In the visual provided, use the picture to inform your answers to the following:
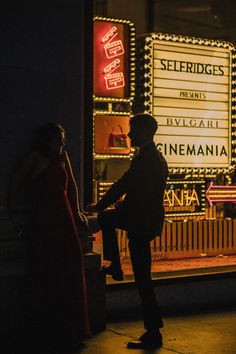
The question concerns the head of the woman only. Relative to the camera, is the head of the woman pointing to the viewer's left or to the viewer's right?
to the viewer's right

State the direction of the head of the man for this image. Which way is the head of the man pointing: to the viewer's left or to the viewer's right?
to the viewer's left

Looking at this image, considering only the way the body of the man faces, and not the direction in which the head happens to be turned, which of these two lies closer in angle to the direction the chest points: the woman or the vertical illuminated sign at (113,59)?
the woman

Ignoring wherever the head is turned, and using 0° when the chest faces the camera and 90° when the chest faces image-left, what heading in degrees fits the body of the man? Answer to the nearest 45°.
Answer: approximately 90°

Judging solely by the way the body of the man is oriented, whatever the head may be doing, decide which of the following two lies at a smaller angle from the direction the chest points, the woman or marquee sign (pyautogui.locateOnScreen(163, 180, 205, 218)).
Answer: the woman

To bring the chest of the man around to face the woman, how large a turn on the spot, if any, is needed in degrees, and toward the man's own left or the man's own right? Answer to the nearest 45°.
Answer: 0° — they already face them

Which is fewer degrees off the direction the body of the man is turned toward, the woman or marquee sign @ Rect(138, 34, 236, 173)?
the woman

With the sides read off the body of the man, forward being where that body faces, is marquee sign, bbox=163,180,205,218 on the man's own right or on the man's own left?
on the man's own right

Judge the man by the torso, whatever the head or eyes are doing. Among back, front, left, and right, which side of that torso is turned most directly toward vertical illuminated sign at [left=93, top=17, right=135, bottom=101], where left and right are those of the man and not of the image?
right

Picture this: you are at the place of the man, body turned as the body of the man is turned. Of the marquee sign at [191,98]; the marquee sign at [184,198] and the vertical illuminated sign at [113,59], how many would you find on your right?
3
